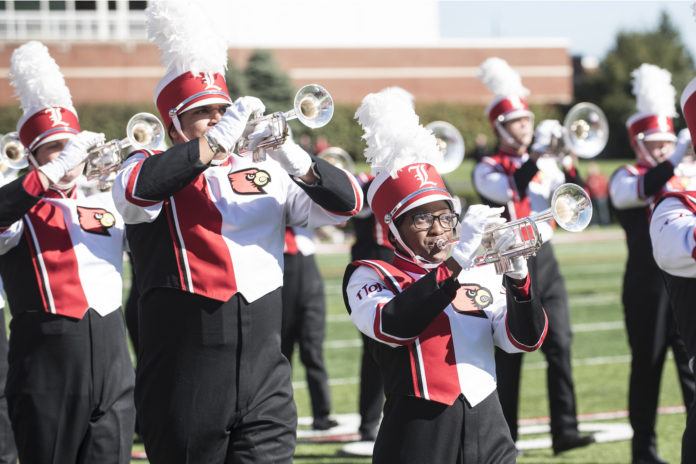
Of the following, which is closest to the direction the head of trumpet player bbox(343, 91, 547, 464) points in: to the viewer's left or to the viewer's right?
to the viewer's right

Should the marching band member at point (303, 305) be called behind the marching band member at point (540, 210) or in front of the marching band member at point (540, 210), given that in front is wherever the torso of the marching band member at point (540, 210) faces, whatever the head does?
behind

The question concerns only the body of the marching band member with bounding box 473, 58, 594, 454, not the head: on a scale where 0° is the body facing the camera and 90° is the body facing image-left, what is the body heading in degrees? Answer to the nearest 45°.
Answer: approximately 315°

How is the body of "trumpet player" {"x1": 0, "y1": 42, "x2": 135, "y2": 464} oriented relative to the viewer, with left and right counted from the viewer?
facing the viewer and to the right of the viewer

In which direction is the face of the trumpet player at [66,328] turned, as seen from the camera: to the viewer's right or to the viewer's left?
to the viewer's right

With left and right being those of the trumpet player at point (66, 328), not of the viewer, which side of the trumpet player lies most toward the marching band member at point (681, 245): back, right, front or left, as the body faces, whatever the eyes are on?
front

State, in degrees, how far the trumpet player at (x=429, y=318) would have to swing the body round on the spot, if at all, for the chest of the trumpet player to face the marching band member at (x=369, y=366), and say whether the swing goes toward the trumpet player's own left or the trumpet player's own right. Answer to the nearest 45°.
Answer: approximately 135° to the trumpet player's own left

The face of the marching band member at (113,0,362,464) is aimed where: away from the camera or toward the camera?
toward the camera

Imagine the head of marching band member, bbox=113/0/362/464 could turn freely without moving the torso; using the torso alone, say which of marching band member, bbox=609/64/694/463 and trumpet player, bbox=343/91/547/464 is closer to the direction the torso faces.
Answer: the trumpet player

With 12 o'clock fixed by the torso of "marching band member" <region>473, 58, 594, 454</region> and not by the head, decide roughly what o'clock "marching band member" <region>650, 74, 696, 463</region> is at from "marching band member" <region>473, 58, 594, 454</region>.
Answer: "marching band member" <region>650, 74, 696, 463</region> is roughly at 1 o'clock from "marching band member" <region>473, 58, 594, 454</region>.

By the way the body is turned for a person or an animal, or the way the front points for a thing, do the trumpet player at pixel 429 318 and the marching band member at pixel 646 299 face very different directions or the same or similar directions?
same or similar directions
